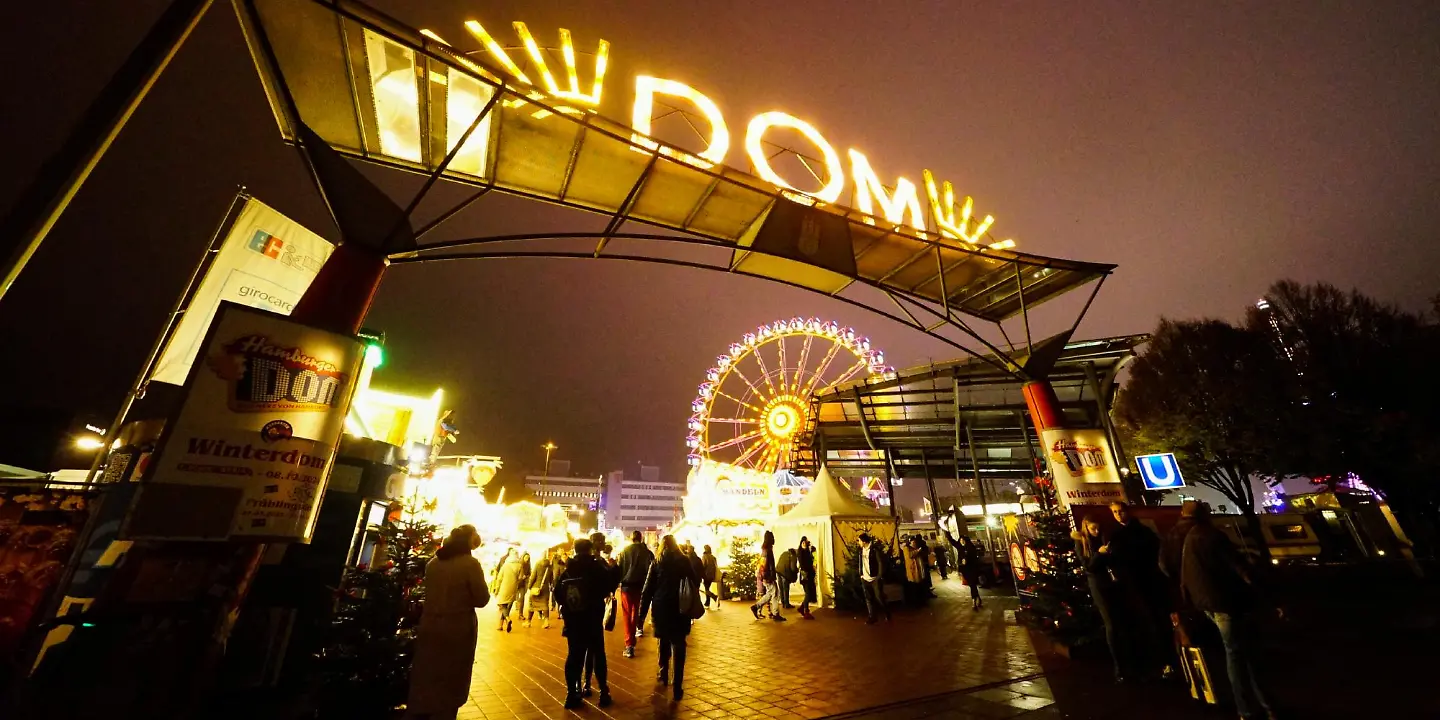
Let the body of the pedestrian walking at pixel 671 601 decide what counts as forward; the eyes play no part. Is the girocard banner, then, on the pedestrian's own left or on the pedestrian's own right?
on the pedestrian's own left

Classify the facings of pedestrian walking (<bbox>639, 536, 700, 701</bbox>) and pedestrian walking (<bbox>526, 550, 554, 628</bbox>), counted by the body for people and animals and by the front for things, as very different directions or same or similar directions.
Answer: same or similar directions

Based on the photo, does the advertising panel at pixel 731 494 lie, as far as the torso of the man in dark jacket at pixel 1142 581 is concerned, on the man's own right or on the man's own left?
on the man's own right

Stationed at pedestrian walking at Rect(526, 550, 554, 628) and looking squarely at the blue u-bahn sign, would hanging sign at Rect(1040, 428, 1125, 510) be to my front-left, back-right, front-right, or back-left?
front-right

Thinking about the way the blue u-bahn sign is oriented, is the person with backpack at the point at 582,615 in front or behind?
in front

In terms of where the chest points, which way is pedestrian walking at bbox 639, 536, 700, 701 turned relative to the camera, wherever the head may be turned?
away from the camera

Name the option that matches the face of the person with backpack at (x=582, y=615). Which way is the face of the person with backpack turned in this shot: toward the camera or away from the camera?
away from the camera

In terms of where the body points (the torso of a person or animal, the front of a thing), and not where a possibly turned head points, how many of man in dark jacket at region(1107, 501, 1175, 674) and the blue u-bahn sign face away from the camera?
0

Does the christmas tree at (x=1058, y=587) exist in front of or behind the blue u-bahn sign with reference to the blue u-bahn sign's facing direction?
in front
